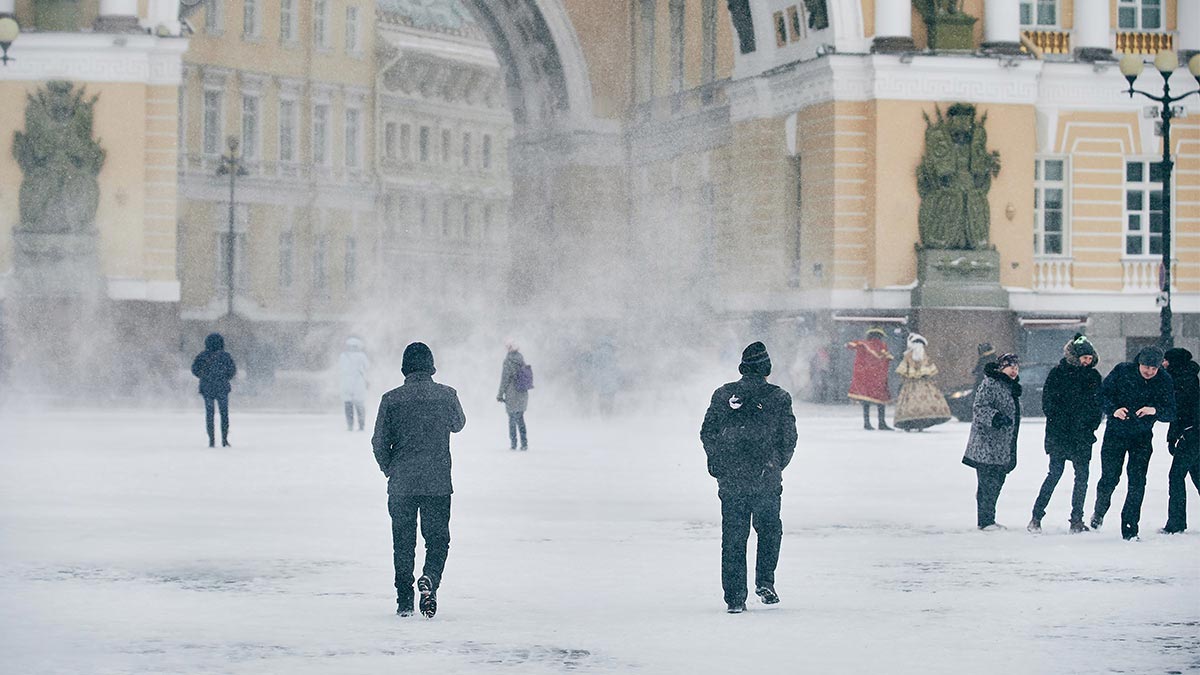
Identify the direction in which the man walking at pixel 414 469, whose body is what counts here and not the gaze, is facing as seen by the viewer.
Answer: away from the camera

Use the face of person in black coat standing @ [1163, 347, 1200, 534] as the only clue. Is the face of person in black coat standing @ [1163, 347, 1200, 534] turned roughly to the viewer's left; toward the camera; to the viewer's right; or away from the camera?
to the viewer's left

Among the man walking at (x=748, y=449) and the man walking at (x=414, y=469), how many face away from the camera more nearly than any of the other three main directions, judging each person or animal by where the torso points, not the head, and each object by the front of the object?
2

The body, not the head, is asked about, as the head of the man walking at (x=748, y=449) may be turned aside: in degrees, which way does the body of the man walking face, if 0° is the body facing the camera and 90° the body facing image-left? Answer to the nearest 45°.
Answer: approximately 180°
